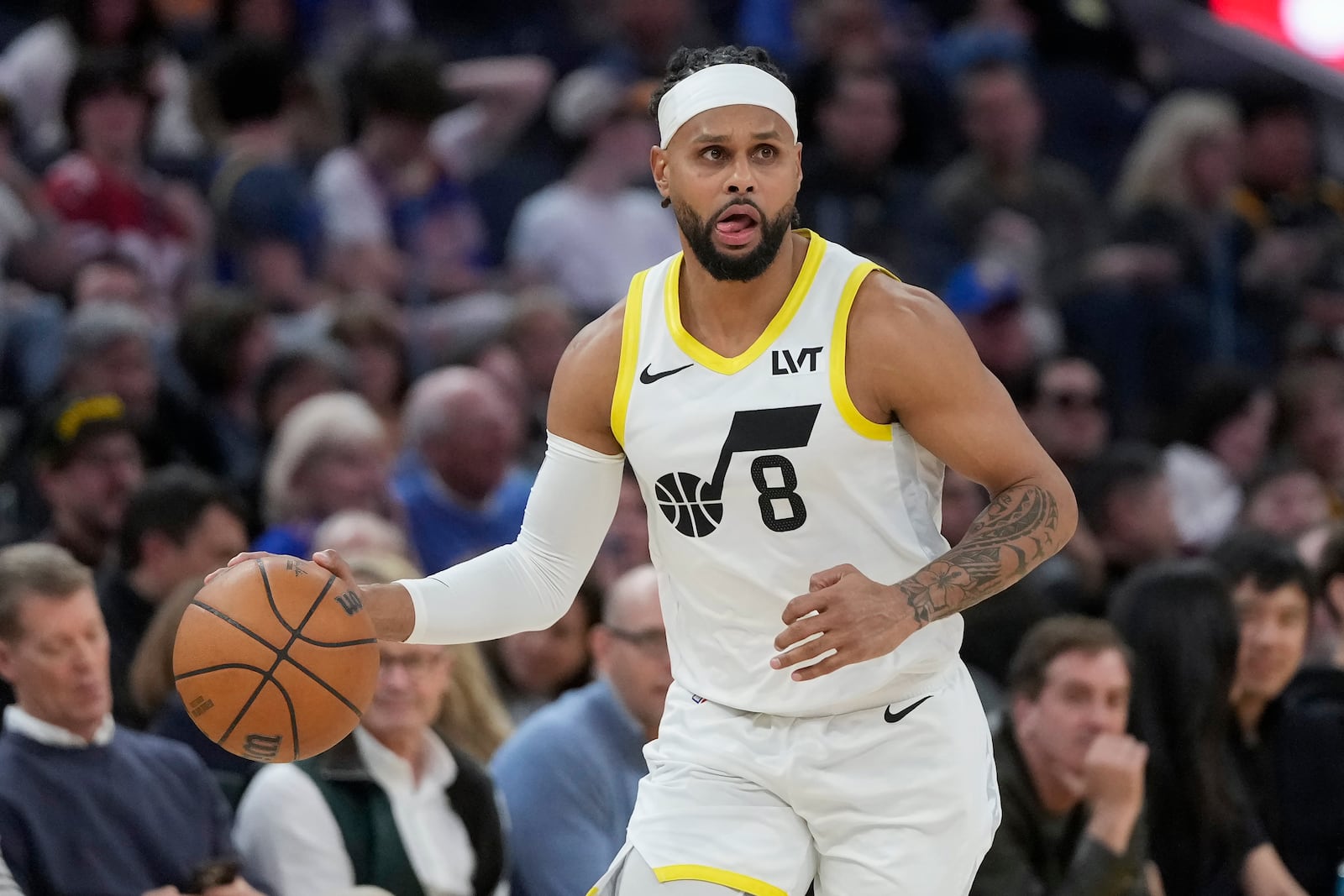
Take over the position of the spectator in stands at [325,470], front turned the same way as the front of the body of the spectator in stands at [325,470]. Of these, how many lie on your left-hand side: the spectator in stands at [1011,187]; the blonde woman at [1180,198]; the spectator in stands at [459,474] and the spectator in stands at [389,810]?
3

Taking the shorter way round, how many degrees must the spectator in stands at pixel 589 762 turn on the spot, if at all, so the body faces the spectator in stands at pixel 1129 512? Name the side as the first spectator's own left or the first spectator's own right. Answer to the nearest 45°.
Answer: approximately 90° to the first spectator's own left

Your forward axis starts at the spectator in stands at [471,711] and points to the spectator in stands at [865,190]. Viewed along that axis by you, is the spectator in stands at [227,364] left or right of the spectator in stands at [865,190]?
left

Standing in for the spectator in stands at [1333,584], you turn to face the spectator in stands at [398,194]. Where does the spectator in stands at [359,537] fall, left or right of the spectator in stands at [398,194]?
left

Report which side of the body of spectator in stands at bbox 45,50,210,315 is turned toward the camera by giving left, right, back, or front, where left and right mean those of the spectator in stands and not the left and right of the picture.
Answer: front

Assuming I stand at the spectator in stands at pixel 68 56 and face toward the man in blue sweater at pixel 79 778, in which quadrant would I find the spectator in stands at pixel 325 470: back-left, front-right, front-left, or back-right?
front-left

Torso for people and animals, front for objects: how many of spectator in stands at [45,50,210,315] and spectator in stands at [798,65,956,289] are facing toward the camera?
2

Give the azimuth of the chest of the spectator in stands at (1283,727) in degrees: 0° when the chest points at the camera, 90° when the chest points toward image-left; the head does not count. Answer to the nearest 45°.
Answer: approximately 45°

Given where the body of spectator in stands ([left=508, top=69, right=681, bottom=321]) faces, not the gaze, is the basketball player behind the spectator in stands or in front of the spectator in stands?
in front

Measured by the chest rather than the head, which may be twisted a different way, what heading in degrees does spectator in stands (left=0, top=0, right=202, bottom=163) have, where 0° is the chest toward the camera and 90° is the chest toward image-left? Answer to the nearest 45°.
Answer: approximately 0°

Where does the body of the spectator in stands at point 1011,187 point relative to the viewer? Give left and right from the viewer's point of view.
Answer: facing the viewer

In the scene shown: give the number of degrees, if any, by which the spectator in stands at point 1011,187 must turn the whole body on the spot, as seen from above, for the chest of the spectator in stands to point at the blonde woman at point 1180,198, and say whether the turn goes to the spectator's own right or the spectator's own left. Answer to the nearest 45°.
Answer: approximately 90° to the spectator's own left

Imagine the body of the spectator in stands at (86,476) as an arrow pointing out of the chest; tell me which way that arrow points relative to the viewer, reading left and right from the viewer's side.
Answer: facing the viewer and to the right of the viewer

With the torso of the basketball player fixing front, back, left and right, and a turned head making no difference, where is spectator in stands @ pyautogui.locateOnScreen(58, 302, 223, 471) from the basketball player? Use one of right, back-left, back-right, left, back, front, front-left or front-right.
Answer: back-right

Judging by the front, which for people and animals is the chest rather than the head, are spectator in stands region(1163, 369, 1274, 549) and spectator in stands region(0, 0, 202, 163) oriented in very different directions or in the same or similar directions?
same or similar directions
